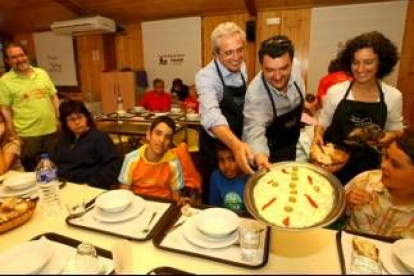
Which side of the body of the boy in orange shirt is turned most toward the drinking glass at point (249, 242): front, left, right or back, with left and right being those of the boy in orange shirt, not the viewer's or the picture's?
front

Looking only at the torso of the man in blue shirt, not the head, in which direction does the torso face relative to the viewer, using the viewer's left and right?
facing the viewer and to the right of the viewer

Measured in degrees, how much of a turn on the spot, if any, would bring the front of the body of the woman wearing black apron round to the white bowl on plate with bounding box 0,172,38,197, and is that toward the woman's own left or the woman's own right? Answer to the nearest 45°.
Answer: approximately 45° to the woman's own right

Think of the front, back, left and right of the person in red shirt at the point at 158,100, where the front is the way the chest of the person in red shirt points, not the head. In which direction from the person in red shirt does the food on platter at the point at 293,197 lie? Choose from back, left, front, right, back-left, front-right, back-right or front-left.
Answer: front

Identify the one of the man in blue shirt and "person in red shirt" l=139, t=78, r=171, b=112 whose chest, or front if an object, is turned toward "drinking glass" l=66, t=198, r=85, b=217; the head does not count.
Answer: the person in red shirt

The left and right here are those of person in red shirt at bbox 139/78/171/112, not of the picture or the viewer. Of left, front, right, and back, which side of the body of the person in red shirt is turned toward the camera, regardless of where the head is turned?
front

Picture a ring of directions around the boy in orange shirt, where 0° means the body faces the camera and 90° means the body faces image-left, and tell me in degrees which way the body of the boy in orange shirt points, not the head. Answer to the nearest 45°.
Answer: approximately 0°

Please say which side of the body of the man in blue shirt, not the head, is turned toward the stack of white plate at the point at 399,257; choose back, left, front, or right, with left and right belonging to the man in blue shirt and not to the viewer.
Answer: front

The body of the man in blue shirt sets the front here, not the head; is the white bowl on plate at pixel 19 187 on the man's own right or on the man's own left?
on the man's own right

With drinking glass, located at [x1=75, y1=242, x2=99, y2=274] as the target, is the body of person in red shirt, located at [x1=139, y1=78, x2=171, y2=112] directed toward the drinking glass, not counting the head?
yes

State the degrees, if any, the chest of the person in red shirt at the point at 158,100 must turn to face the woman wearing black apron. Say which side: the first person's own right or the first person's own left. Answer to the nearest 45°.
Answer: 0° — they already face them

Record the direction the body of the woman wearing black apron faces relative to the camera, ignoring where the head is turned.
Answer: toward the camera
